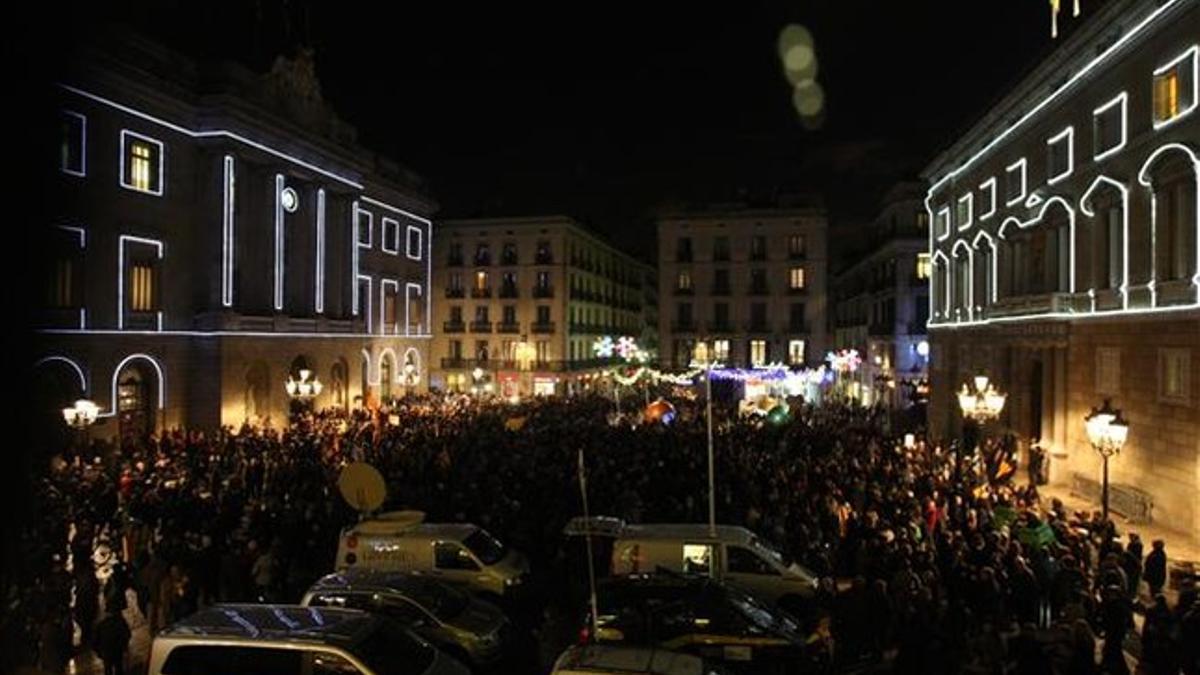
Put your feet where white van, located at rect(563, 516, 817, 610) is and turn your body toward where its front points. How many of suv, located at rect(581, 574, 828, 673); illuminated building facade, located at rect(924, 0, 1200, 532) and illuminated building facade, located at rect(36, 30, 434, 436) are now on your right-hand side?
1

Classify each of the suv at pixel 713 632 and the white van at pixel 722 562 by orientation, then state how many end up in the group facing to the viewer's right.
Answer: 2

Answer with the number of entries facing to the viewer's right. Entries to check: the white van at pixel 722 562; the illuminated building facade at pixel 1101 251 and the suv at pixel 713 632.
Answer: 2

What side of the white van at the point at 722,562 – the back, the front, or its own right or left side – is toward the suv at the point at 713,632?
right

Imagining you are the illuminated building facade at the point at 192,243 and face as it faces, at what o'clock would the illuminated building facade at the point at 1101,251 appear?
the illuminated building facade at the point at 1101,251 is roughly at 12 o'clock from the illuminated building facade at the point at 192,243.

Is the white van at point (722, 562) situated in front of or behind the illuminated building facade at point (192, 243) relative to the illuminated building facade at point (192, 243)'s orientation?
in front

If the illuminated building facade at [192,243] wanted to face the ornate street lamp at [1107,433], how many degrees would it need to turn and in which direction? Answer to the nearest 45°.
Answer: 0° — it already faces it

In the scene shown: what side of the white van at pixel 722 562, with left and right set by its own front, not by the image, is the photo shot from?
right

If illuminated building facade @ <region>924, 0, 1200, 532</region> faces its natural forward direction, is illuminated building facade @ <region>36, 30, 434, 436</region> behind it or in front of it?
in front

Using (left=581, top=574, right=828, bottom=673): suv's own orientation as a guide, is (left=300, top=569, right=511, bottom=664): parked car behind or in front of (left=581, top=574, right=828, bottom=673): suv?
behind

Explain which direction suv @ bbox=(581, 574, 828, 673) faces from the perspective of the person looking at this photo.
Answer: facing to the right of the viewer

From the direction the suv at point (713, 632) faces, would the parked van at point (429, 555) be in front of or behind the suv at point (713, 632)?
behind

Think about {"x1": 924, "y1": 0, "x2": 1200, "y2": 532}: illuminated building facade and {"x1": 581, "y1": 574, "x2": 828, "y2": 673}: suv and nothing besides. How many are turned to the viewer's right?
1

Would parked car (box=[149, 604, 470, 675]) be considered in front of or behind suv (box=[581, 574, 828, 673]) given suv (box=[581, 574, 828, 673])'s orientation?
behind
